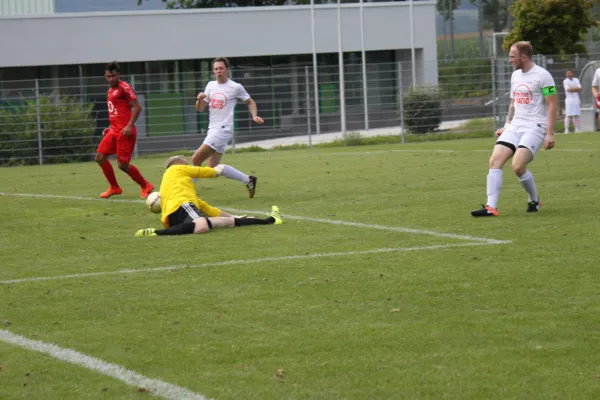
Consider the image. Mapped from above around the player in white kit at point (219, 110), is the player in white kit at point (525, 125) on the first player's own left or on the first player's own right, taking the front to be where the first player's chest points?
on the first player's own left

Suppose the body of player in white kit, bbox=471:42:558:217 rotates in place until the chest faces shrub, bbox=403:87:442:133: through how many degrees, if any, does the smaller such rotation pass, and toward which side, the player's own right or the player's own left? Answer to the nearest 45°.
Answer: approximately 135° to the player's own right

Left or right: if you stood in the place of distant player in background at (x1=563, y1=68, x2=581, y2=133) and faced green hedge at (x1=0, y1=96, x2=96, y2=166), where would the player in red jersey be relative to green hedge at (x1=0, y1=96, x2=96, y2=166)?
left

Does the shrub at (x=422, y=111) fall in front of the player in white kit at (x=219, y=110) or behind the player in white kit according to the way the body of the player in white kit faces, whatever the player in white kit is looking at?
behind

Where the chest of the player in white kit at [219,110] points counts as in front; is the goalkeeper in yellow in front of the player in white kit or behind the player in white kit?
in front

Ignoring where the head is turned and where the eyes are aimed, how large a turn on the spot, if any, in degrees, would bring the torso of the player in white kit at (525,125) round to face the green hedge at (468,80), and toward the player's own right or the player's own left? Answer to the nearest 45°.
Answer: approximately 135° to the player's own right

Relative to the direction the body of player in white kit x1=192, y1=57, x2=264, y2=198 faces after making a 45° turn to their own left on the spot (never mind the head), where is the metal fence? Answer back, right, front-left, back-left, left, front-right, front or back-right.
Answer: back
